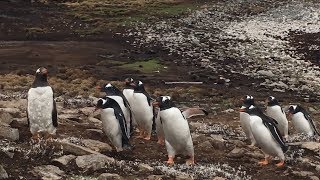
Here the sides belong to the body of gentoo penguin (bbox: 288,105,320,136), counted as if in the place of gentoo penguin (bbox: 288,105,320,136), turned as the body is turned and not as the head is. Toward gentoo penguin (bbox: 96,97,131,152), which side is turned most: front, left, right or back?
front

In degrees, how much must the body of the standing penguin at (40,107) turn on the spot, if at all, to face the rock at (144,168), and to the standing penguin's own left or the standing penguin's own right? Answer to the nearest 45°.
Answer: approximately 45° to the standing penguin's own left

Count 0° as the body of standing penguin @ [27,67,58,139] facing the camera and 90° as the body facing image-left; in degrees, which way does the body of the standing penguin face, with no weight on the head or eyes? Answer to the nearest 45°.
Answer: approximately 0°

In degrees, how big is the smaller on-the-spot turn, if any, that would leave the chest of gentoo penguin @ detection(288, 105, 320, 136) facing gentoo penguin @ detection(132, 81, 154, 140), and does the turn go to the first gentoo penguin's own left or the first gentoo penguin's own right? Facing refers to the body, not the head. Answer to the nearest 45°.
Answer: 0° — it already faces it

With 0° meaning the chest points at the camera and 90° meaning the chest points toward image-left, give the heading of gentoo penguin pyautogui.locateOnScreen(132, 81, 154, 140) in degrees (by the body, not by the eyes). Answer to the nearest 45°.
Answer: approximately 45°

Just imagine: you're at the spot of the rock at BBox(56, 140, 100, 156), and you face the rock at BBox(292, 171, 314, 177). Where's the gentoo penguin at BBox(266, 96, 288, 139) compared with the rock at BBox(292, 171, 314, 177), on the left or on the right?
left

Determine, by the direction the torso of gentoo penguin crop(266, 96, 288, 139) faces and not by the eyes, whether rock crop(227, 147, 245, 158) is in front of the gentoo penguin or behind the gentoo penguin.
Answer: in front

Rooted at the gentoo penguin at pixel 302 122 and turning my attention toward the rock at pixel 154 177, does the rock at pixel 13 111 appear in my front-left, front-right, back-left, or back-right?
front-right

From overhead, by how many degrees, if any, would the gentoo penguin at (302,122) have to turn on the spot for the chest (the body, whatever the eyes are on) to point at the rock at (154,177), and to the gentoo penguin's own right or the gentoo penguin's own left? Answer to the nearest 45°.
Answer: approximately 45° to the gentoo penguin's own left
